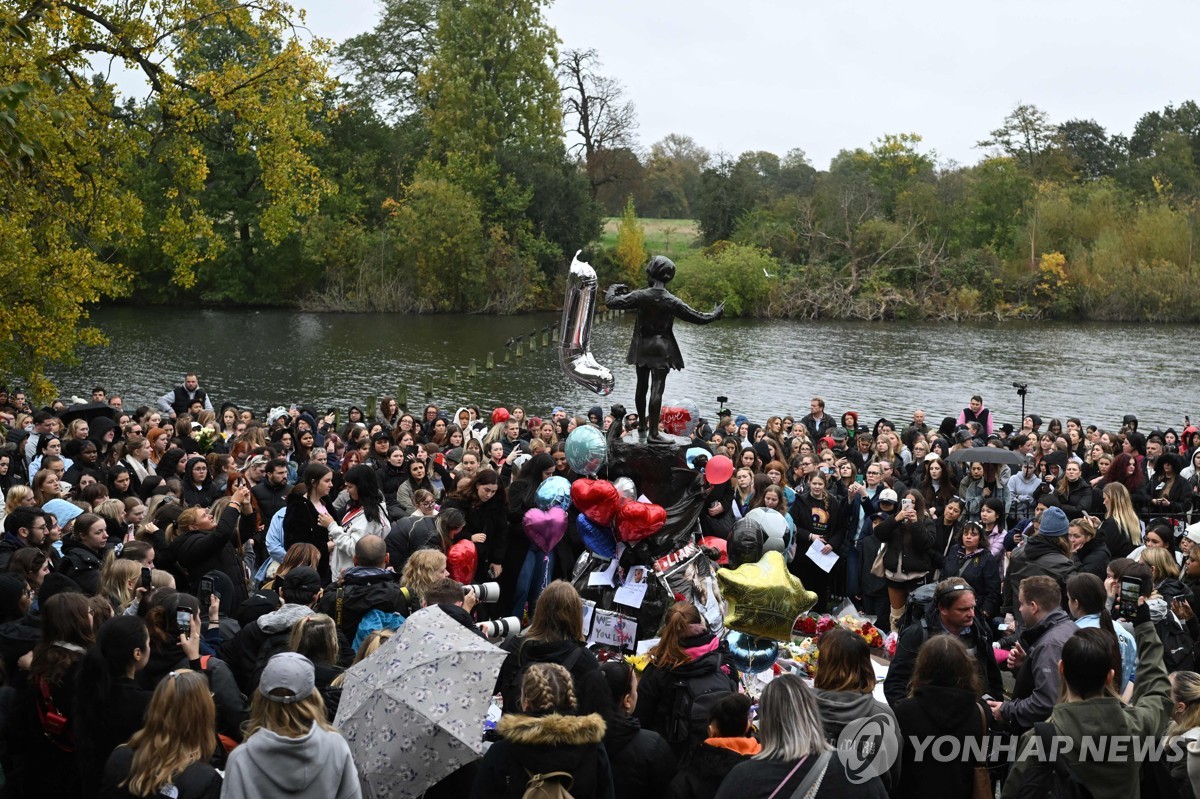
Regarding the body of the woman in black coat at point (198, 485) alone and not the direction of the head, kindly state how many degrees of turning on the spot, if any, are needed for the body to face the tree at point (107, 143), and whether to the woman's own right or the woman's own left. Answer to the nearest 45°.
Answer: approximately 135° to the woman's own left

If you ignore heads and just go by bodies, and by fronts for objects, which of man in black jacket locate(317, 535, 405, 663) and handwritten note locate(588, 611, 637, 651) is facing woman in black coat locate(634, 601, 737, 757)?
the handwritten note

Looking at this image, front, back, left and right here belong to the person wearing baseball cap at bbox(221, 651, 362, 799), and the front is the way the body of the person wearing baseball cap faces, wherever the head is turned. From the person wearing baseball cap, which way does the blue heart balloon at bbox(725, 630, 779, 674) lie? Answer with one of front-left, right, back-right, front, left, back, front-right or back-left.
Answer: front-right

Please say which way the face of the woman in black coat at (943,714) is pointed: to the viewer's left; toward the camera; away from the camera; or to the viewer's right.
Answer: away from the camera

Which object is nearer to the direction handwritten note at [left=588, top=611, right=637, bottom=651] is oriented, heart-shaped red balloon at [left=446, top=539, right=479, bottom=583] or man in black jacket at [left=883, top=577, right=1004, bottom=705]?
the man in black jacket

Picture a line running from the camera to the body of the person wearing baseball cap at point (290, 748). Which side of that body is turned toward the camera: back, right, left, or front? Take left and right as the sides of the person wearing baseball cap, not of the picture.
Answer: back

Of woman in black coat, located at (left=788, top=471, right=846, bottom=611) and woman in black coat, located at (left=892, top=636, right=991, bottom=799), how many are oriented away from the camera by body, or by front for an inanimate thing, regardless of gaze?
1

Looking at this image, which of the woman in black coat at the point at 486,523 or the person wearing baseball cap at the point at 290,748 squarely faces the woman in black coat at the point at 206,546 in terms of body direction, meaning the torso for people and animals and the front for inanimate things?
the person wearing baseball cap

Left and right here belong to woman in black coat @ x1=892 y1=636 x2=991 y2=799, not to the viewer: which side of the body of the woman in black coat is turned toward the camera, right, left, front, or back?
back

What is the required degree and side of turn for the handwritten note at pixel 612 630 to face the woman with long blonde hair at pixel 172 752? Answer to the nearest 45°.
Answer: approximately 45° to its right

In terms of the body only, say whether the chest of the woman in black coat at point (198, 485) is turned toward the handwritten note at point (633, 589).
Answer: yes

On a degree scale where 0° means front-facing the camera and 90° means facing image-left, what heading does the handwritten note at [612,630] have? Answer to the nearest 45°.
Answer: approximately 0°

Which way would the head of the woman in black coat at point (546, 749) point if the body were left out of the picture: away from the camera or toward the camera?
away from the camera

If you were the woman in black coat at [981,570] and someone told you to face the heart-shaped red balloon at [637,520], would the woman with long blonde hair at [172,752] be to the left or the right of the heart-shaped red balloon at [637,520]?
left

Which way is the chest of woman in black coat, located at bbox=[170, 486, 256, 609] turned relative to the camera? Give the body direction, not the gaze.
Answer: to the viewer's right

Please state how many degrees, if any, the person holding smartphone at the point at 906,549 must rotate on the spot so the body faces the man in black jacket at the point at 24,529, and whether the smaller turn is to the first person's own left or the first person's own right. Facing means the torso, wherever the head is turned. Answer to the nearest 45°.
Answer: approximately 45° to the first person's own right
